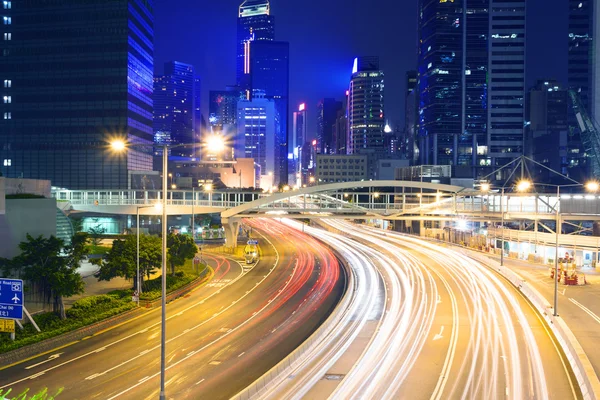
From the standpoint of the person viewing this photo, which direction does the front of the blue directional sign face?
facing the viewer

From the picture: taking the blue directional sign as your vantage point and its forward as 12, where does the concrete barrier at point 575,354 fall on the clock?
The concrete barrier is roughly at 10 o'clock from the blue directional sign.

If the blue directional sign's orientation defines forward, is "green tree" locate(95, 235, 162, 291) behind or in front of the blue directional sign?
behind

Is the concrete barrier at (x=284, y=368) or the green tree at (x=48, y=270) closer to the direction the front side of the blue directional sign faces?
the concrete barrier

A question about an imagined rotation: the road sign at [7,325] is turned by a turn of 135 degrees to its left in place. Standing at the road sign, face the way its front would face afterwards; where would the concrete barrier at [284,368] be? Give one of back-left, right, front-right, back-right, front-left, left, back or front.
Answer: right

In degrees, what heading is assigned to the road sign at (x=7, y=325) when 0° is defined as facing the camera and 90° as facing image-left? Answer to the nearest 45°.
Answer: approximately 0°

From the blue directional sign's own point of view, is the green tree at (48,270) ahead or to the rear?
to the rear

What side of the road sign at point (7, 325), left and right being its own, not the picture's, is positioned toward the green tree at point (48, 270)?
back

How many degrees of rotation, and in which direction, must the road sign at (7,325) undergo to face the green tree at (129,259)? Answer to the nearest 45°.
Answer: approximately 135° to its left

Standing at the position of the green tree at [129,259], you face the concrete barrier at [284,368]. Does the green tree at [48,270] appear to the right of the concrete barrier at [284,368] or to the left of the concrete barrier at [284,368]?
right

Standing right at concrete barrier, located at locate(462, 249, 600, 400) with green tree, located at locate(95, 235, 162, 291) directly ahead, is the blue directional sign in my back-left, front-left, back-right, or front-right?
front-left

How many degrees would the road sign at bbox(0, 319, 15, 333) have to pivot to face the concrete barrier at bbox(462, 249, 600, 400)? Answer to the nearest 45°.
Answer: approximately 45° to its left
